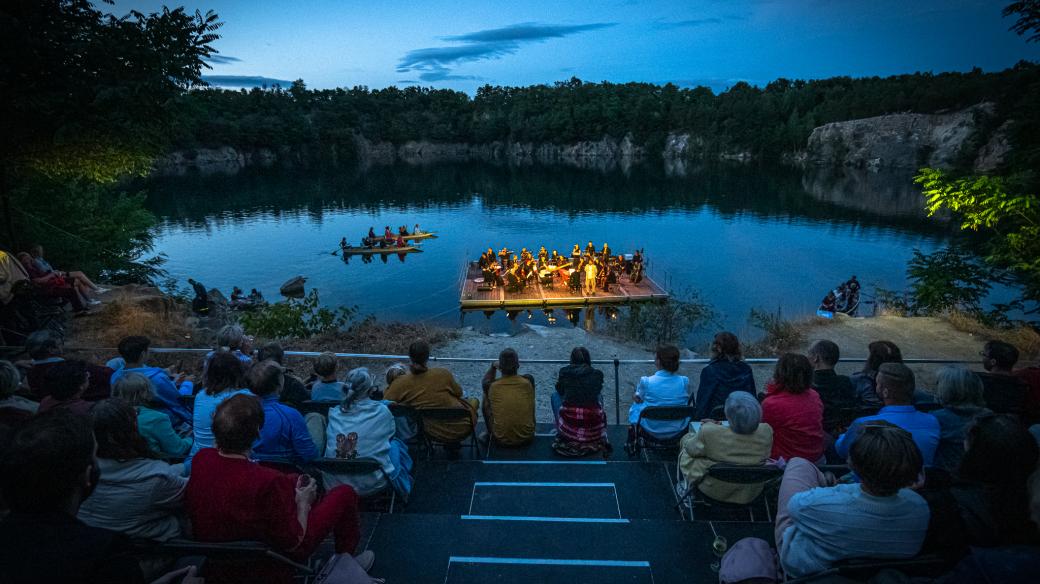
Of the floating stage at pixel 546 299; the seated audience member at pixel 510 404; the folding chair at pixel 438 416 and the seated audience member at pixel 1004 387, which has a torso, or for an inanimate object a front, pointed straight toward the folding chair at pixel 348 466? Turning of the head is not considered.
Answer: the floating stage

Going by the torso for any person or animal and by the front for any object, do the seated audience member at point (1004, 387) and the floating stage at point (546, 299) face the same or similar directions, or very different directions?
very different directions

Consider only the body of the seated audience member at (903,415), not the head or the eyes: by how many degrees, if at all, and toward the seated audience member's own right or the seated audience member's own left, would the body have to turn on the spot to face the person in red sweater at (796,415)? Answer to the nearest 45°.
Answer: approximately 45° to the seated audience member's own left

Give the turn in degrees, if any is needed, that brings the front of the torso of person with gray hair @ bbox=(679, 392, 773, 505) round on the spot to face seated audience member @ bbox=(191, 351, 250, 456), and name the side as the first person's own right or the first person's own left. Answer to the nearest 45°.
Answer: approximately 90° to the first person's own left

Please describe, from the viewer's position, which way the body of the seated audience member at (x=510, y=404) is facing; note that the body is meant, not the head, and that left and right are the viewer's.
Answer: facing away from the viewer

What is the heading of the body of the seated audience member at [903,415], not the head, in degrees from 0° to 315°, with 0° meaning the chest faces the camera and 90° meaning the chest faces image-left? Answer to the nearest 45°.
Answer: approximately 135°

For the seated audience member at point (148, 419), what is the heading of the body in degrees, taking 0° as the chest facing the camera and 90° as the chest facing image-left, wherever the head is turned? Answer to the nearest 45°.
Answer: approximately 225°

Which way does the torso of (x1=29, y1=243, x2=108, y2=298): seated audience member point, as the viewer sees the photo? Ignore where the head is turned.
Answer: to the viewer's right

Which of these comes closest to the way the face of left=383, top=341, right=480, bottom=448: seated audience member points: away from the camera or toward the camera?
away from the camera

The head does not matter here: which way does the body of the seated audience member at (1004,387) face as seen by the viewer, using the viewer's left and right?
facing away from the viewer and to the left of the viewer

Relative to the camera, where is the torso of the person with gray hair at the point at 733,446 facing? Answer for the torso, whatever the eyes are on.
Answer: away from the camera

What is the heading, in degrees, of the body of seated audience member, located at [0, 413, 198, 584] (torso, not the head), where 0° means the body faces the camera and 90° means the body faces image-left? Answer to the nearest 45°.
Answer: approximately 225°

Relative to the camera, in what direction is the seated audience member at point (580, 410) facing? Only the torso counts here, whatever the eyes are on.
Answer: away from the camera

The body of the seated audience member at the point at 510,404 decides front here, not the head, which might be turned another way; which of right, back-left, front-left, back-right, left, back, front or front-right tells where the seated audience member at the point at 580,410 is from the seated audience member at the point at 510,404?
right

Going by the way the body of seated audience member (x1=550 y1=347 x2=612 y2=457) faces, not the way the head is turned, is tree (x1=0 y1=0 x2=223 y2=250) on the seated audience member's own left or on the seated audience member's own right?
on the seated audience member's own left

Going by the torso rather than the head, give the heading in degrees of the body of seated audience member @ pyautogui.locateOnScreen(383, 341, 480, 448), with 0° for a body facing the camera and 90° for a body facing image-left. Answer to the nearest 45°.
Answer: approximately 180°

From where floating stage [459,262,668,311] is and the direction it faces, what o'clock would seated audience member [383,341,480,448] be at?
The seated audience member is roughly at 12 o'clock from the floating stage.

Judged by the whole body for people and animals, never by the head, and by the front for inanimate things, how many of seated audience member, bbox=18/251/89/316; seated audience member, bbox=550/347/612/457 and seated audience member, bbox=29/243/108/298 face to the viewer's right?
2

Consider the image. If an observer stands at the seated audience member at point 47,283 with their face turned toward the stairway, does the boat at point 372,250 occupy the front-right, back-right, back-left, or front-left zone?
back-left

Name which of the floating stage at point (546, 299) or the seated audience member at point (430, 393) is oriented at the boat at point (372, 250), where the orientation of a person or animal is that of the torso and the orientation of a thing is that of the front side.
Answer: the seated audience member
